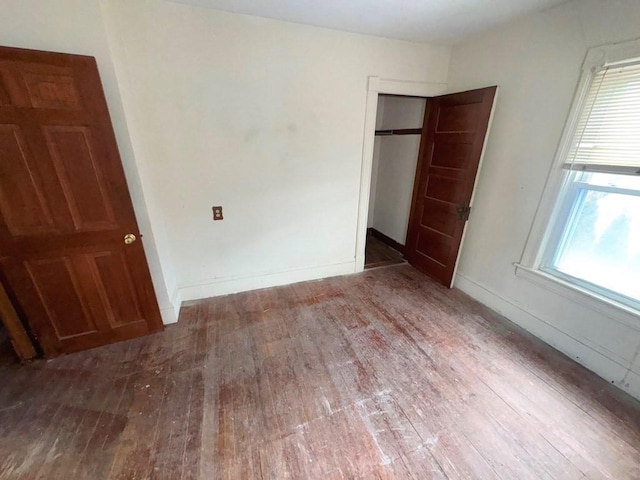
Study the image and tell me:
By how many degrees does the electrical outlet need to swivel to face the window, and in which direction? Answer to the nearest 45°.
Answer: approximately 45° to its left

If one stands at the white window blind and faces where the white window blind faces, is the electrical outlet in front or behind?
in front

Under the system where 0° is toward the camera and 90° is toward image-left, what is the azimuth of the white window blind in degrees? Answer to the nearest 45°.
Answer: approximately 45°

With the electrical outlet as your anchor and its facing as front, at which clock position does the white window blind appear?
The white window blind is roughly at 10 o'clock from the electrical outlet.

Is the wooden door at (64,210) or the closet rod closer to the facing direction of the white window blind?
the wooden door

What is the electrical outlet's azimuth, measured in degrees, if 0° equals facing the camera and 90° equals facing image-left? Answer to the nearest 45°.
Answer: approximately 0°

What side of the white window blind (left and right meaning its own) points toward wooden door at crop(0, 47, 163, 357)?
front

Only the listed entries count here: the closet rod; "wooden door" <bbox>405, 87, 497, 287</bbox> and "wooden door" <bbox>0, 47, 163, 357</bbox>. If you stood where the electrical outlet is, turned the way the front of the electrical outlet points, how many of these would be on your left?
2

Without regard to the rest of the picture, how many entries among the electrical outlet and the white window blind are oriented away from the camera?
0

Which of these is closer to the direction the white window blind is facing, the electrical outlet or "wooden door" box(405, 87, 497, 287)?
the electrical outlet

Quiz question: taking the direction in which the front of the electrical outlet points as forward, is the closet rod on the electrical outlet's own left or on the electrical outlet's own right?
on the electrical outlet's own left
